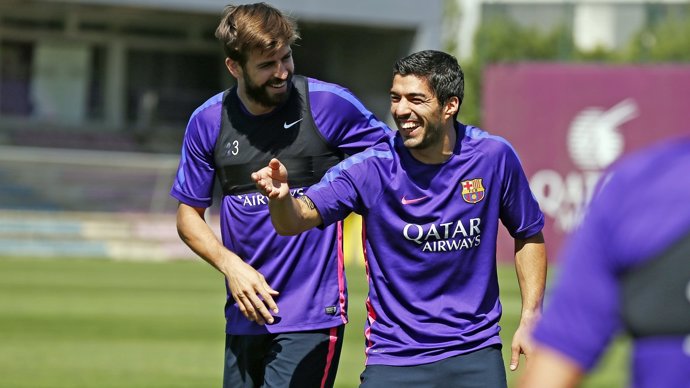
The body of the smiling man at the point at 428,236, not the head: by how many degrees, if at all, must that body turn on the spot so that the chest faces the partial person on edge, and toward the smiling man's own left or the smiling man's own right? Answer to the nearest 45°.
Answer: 0° — they already face them

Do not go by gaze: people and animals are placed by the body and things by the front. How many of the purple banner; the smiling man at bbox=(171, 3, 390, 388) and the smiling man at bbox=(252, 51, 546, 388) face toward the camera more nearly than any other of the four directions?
3

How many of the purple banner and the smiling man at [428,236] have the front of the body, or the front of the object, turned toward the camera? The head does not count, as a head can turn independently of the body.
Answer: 2

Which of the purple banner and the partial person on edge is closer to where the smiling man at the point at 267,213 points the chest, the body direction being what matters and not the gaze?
the partial person on edge

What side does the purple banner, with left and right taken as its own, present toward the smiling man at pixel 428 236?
front

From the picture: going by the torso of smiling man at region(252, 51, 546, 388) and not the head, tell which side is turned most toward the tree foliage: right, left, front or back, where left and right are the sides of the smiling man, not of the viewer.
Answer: back

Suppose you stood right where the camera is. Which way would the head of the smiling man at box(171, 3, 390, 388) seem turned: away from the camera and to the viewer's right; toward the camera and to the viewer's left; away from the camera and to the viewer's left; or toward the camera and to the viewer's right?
toward the camera and to the viewer's right

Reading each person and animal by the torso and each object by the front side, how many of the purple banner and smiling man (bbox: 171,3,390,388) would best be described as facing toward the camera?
2

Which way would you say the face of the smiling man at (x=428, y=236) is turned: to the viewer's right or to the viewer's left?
to the viewer's left

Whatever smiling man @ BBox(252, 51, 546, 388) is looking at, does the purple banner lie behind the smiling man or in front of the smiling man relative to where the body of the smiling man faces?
behind

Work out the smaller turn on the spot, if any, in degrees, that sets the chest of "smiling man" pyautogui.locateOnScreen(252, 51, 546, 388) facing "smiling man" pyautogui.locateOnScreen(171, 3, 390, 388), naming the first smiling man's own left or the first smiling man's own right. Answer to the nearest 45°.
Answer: approximately 135° to the first smiling man's own right

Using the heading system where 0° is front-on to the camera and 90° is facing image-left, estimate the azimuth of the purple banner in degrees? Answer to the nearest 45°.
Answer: approximately 0°
